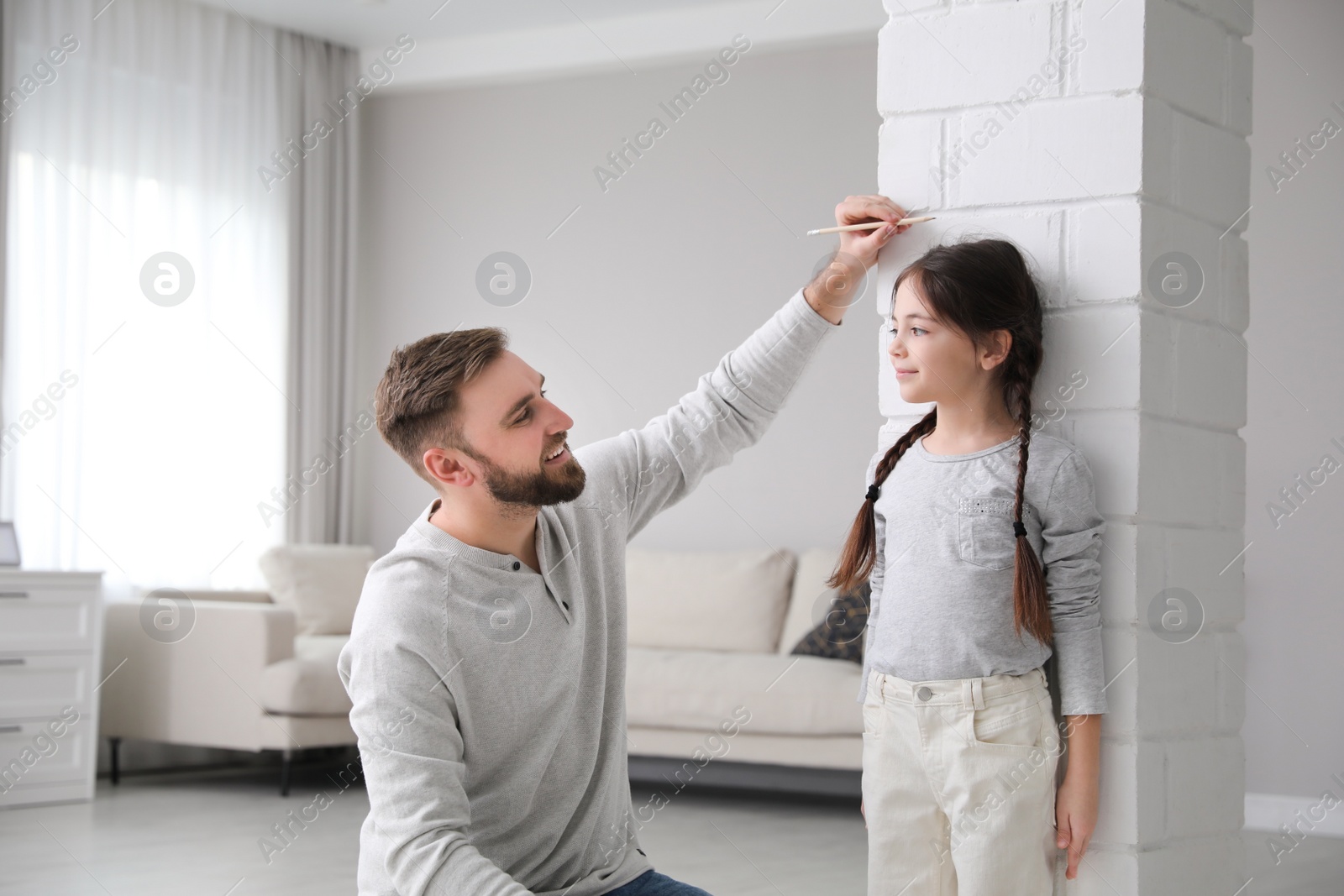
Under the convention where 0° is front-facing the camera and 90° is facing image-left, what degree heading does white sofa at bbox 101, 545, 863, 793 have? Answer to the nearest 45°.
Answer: approximately 315°

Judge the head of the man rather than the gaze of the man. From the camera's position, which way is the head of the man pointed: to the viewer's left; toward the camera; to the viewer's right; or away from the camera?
to the viewer's right

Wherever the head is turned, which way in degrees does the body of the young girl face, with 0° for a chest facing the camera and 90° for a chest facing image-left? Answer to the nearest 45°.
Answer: approximately 45°

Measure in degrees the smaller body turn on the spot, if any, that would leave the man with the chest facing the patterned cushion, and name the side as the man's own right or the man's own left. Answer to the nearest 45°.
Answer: approximately 135° to the man's own left

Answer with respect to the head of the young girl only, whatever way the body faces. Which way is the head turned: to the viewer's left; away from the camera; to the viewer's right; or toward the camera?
to the viewer's left

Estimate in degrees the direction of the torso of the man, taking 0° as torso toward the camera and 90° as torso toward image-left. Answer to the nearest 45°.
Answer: approximately 315°

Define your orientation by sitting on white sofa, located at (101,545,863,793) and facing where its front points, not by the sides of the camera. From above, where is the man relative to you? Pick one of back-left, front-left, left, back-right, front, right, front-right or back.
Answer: front-right

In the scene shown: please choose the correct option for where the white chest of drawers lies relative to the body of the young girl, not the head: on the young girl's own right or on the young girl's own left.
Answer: on the young girl's own right

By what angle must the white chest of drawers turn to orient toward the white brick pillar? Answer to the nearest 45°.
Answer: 0° — it already faces it
